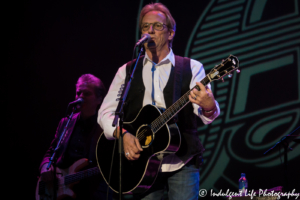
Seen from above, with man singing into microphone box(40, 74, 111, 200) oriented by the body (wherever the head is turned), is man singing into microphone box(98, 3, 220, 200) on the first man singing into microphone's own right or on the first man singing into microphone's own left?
on the first man singing into microphone's own left

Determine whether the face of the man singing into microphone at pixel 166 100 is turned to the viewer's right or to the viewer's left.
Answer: to the viewer's left
